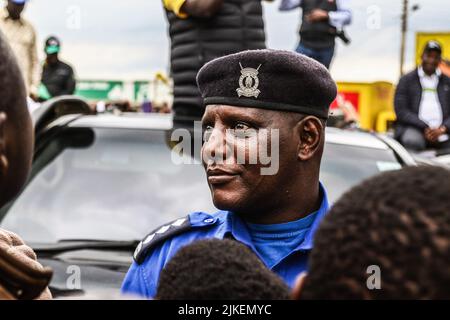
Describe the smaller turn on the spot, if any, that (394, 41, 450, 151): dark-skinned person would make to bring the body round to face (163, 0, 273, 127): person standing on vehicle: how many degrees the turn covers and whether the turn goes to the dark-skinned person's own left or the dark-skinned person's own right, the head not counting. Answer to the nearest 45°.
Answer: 0° — they already face them

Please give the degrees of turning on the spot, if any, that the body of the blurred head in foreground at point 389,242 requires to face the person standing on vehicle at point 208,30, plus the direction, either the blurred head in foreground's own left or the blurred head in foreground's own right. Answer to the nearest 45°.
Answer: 0° — they already face them

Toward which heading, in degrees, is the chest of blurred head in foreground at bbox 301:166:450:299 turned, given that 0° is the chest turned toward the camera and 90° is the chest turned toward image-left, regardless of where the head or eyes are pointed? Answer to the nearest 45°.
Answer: approximately 180°

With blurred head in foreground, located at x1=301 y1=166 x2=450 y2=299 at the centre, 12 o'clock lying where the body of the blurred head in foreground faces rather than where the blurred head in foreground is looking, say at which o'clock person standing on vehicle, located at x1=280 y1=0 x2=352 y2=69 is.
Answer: The person standing on vehicle is roughly at 12 o'clock from the blurred head in foreground.

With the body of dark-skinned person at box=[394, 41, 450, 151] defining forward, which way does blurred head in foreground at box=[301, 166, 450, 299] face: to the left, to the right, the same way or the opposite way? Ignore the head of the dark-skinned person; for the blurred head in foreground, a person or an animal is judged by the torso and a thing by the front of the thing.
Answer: the opposite way

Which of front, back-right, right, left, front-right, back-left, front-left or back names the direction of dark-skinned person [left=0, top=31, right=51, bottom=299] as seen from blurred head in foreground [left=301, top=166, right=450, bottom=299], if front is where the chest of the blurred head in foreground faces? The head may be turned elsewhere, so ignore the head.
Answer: left

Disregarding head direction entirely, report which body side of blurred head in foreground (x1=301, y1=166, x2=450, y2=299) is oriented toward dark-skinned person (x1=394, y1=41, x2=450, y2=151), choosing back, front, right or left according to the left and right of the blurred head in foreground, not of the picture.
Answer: front

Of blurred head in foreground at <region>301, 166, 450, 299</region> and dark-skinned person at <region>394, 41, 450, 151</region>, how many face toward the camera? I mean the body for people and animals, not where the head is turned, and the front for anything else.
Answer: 1

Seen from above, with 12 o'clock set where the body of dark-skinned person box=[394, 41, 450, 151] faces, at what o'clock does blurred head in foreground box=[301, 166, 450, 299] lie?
The blurred head in foreground is roughly at 12 o'clock from the dark-skinned person.

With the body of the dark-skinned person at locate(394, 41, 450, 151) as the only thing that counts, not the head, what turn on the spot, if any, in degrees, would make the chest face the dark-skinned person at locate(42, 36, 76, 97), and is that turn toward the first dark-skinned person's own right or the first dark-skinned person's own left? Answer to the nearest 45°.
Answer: approximately 90° to the first dark-skinned person's own right

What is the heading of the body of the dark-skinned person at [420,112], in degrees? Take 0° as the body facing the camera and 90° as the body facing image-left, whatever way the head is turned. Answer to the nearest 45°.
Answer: approximately 0°
